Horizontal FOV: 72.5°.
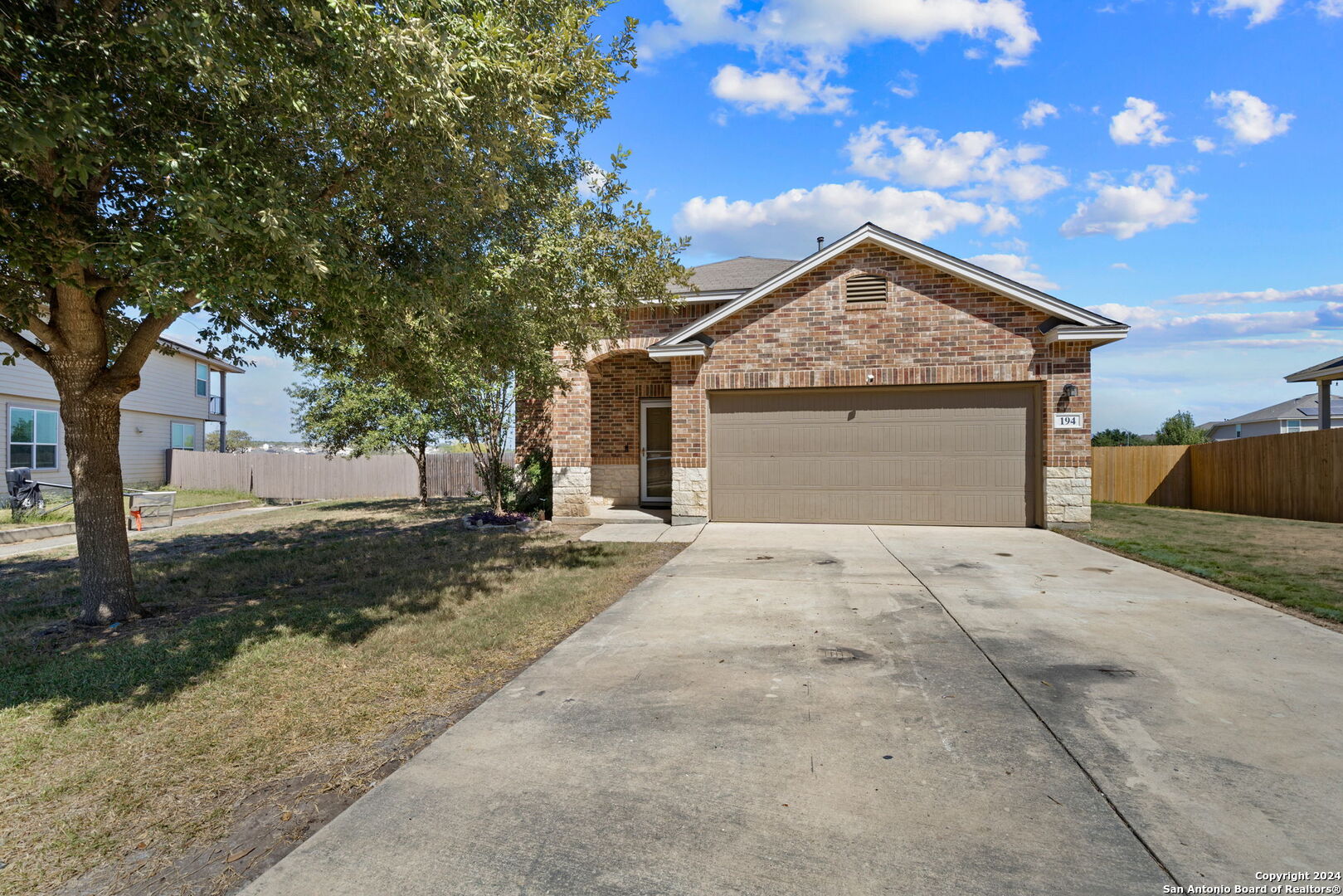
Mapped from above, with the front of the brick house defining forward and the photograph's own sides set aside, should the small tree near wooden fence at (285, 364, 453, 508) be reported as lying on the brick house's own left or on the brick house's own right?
on the brick house's own right

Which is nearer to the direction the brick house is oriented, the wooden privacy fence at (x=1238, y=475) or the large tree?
the large tree

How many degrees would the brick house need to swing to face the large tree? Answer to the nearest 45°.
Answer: approximately 45° to its right

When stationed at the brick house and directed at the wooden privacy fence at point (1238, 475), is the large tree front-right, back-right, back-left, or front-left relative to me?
back-right

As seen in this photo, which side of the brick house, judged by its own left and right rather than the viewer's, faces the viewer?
front

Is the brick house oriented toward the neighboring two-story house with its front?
no

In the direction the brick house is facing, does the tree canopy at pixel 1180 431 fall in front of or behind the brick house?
behind

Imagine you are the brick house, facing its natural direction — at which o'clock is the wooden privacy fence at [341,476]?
The wooden privacy fence is roughly at 4 o'clock from the brick house.

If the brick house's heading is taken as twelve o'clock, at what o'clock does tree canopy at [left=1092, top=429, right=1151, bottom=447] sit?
The tree canopy is roughly at 7 o'clock from the brick house.

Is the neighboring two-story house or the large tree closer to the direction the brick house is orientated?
the large tree

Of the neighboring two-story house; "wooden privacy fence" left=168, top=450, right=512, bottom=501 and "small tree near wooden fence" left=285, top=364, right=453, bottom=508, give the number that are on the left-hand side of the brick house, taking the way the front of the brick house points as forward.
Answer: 0

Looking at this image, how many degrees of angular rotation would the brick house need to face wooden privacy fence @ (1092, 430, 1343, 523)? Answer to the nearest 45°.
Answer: approximately 135° to its left

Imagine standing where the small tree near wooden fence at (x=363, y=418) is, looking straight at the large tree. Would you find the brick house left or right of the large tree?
left
